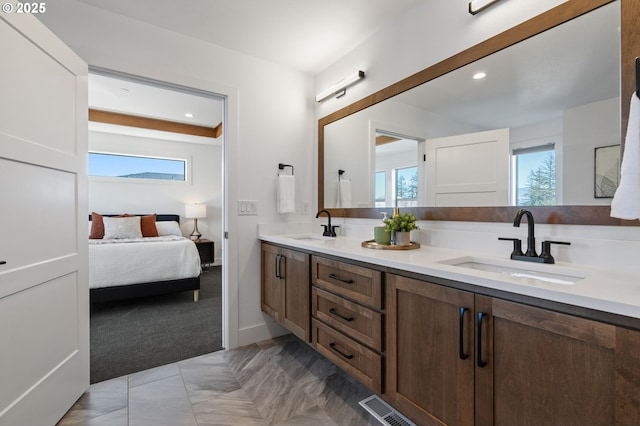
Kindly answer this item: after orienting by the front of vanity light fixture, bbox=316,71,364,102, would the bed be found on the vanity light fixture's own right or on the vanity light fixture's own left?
on the vanity light fixture's own right

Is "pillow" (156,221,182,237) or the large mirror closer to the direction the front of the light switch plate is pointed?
the large mirror

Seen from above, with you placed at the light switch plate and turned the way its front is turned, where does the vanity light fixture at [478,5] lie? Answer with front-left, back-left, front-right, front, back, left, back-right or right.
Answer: front-left

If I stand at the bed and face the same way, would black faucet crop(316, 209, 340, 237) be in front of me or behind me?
in front

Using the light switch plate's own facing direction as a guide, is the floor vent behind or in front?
in front

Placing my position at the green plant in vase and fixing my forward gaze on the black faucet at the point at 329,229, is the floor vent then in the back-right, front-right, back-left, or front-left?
back-left

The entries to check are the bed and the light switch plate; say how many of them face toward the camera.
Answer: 2

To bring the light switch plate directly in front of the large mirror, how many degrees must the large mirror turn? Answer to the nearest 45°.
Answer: approximately 45° to its right

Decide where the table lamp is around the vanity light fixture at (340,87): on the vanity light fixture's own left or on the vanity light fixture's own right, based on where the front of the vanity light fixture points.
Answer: on the vanity light fixture's own right

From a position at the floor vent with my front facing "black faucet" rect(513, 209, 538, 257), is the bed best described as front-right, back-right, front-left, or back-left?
back-left

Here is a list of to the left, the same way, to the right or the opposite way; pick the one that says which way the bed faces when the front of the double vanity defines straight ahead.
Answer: to the left
